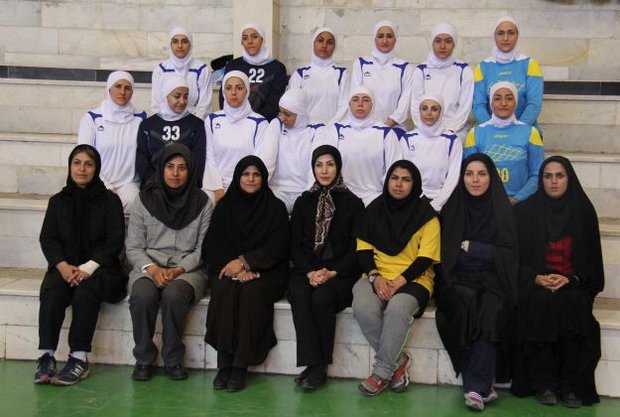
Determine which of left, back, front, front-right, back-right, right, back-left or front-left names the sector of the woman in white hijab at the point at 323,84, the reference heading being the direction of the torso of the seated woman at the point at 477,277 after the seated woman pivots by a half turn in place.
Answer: front-left

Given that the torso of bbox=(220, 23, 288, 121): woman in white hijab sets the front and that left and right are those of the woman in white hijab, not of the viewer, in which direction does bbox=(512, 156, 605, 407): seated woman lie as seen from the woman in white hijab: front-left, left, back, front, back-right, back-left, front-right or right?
front-left

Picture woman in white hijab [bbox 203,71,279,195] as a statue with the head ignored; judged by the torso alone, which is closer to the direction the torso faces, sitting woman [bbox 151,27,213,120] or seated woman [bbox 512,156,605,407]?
the seated woman

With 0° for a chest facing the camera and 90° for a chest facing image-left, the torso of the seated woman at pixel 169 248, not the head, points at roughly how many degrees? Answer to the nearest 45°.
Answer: approximately 0°

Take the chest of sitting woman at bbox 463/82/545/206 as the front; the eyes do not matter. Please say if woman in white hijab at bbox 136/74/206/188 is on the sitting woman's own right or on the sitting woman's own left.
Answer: on the sitting woman's own right

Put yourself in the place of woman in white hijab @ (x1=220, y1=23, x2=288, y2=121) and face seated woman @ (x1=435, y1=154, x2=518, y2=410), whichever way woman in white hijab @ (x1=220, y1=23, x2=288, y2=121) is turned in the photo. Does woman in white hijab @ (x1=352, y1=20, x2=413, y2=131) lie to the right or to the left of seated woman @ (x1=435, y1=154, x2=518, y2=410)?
left

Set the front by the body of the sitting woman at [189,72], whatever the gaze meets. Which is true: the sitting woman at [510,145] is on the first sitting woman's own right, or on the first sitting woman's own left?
on the first sitting woman's own left

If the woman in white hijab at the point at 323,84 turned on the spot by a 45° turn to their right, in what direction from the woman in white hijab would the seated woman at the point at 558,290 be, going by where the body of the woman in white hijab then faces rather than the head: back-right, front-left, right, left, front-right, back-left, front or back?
left

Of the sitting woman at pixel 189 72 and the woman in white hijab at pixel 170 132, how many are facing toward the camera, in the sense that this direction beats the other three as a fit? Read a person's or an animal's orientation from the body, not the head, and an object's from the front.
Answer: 2

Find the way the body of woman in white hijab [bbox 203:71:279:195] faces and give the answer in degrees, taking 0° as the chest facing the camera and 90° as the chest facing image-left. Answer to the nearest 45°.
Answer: approximately 0°
